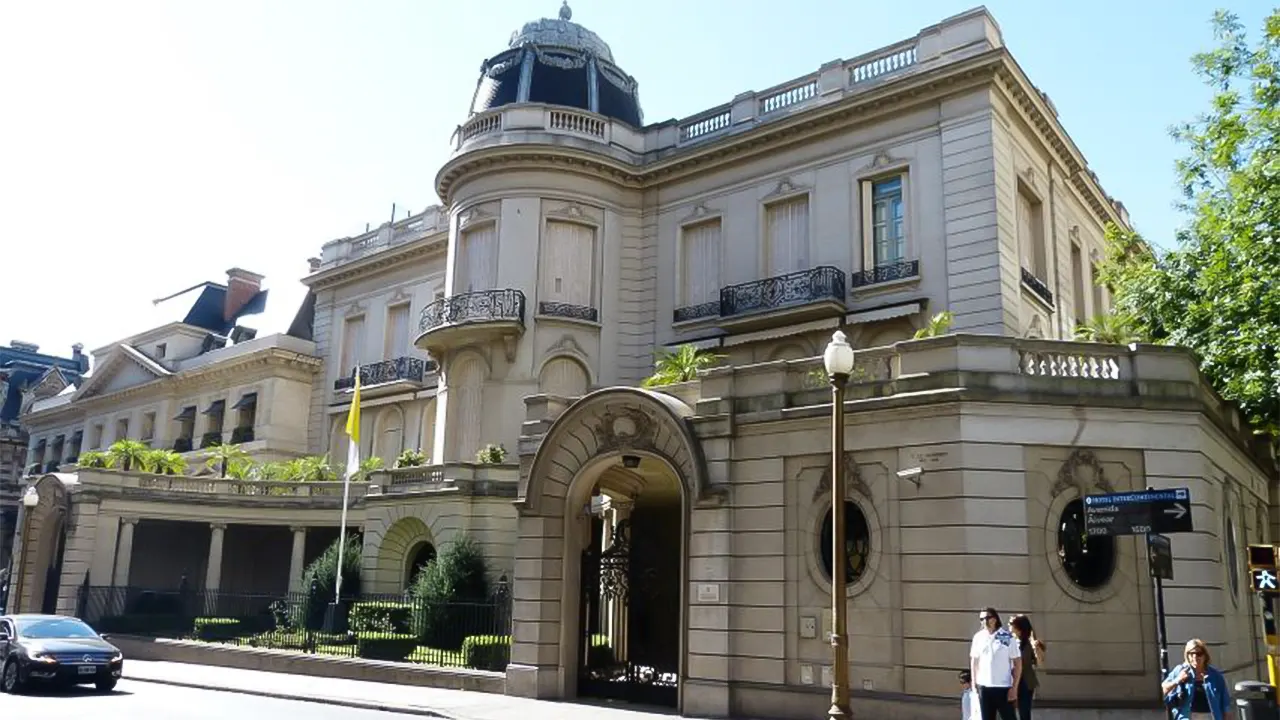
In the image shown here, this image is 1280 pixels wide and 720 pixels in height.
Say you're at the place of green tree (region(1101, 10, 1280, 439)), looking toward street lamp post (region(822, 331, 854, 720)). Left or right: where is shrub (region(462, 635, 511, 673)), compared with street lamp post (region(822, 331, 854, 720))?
right

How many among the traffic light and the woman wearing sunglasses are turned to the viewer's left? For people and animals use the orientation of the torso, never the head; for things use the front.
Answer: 0

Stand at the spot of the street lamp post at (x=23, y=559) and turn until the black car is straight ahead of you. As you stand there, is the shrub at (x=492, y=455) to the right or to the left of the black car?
left

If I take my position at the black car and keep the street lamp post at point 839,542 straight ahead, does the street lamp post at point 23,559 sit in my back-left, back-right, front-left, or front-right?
back-left

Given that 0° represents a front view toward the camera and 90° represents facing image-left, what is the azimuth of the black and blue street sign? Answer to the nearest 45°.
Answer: approximately 0°

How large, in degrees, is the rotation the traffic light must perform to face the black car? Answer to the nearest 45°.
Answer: approximately 90° to its right

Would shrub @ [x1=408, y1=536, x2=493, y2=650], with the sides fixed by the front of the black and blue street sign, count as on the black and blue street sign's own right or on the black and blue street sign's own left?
on the black and blue street sign's own right
